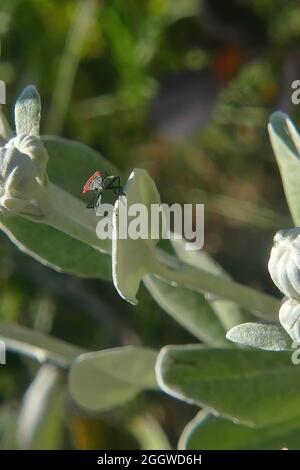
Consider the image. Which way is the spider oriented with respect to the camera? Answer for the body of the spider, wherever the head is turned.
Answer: to the viewer's right
